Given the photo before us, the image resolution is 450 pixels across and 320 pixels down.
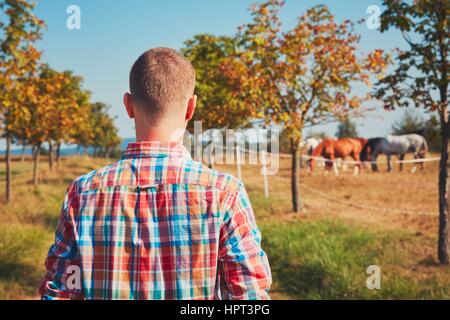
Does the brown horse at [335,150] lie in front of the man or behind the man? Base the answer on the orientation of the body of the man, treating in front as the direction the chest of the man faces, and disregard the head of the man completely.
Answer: in front

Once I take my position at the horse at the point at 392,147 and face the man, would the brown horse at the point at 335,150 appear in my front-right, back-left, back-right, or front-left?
front-right

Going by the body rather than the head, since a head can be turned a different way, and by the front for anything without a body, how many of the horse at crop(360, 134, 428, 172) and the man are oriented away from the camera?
1

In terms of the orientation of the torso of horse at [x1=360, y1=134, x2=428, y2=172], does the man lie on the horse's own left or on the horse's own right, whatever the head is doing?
on the horse's own left

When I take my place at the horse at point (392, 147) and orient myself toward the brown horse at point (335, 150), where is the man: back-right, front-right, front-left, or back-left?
front-left

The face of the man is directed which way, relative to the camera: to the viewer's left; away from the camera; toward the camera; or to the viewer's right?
away from the camera

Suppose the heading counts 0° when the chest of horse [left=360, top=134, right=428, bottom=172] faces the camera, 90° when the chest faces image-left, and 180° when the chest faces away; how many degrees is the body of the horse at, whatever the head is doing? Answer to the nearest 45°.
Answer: approximately 90°

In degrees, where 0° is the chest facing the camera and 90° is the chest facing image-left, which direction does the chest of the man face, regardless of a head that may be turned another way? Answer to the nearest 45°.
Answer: approximately 180°

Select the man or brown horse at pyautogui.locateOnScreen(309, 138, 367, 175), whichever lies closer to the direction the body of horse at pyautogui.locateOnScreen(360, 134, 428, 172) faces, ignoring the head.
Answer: the brown horse
